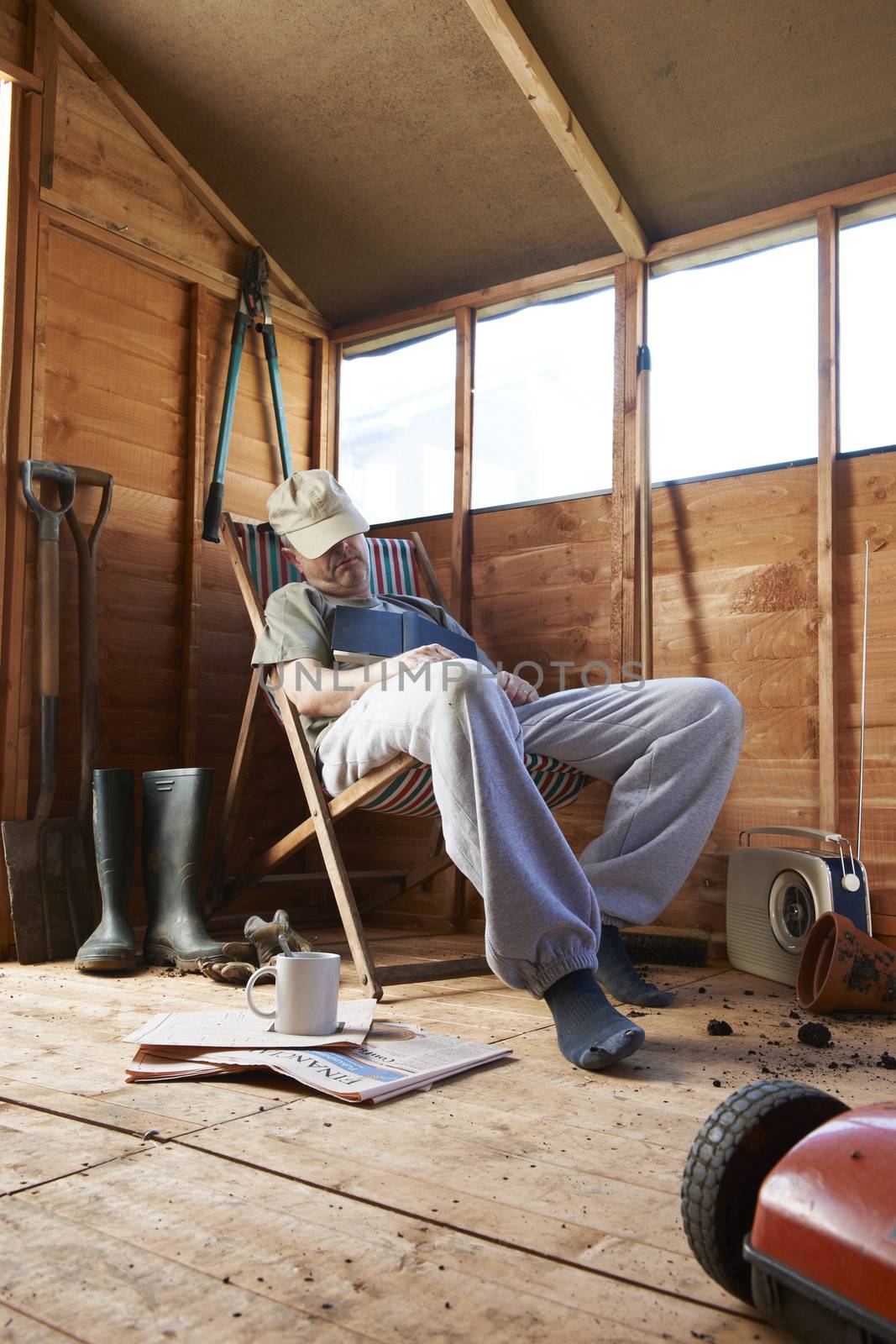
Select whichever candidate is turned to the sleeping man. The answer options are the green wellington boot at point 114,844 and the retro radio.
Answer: the retro radio

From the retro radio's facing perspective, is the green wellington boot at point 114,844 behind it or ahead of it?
ahead

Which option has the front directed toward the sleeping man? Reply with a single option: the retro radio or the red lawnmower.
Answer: the retro radio

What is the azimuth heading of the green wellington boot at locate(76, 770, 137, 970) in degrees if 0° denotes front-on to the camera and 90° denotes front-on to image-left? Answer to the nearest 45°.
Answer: approximately 45°

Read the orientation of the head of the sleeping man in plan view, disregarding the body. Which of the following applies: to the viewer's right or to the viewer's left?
to the viewer's right

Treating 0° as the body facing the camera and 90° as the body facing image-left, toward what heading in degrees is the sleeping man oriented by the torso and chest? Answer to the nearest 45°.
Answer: approximately 315°

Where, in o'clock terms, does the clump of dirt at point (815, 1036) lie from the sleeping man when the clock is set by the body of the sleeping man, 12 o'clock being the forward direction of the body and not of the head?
The clump of dirt is roughly at 12 o'clock from the sleeping man.

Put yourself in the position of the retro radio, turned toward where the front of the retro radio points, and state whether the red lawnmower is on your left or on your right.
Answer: on your left

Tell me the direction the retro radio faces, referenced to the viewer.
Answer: facing the viewer and to the left of the viewer

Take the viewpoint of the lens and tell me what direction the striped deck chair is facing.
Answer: facing the viewer and to the right of the viewer
